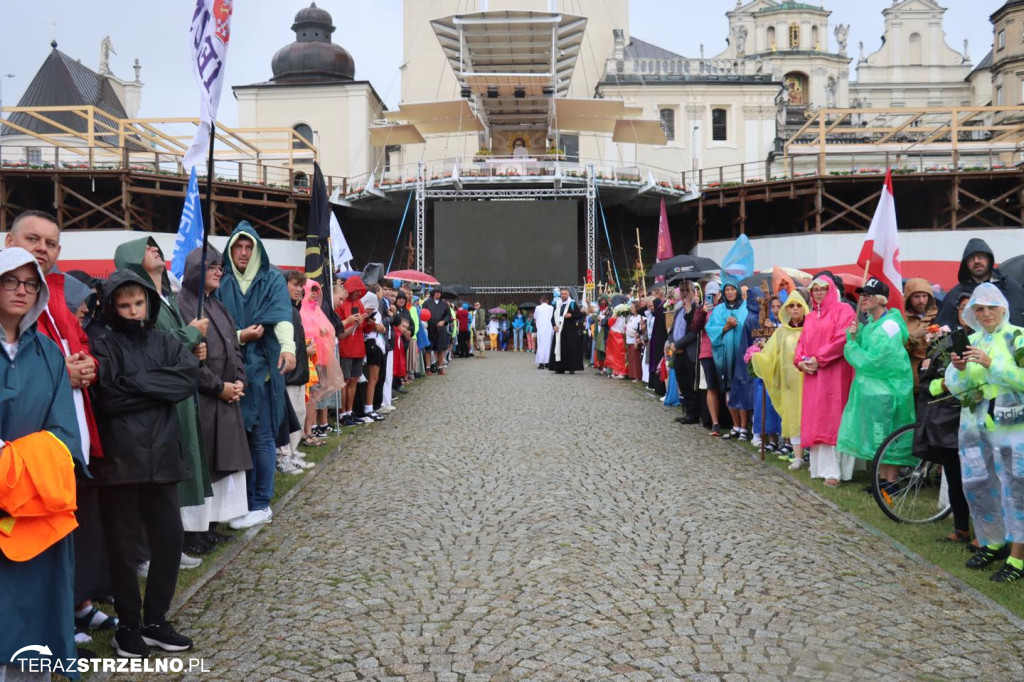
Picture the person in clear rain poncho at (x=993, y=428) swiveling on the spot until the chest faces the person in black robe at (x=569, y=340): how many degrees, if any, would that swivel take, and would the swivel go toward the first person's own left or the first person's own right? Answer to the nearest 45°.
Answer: approximately 90° to the first person's own right

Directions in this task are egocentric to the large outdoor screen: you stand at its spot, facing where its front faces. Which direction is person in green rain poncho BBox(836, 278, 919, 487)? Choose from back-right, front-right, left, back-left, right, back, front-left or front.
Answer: front

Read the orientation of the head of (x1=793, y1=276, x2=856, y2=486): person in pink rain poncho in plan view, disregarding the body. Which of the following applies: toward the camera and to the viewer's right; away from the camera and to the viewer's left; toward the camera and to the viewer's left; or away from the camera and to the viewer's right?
toward the camera and to the viewer's left

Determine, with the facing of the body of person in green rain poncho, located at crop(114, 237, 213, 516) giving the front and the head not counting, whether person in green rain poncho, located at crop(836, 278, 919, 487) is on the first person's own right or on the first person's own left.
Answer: on the first person's own left

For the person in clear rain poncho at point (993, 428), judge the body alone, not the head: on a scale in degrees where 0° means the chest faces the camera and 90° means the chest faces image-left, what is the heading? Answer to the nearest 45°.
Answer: approximately 45°

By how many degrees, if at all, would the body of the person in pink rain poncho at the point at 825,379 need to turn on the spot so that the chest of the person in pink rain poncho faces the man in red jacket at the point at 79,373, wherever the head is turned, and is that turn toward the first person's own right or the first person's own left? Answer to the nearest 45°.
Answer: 0° — they already face them

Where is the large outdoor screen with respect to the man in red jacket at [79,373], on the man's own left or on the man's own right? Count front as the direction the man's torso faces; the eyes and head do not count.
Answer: on the man's own left

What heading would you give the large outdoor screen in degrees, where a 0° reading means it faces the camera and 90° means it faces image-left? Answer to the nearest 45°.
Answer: approximately 0°

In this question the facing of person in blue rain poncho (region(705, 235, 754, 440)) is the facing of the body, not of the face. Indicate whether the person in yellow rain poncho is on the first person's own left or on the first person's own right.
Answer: on the first person's own left

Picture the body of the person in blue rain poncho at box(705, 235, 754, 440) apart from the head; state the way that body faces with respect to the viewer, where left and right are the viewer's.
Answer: facing the viewer and to the left of the viewer

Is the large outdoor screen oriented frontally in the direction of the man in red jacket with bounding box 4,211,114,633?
yes

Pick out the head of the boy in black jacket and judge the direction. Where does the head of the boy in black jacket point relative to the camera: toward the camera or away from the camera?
toward the camera

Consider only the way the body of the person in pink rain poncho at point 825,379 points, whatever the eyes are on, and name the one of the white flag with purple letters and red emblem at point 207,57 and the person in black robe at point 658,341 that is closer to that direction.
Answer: the white flag with purple letters and red emblem

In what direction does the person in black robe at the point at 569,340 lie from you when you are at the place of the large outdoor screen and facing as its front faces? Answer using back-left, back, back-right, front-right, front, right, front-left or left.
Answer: front

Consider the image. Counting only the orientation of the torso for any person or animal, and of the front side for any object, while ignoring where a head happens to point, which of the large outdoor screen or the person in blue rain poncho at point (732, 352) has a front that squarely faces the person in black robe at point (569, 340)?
the large outdoor screen

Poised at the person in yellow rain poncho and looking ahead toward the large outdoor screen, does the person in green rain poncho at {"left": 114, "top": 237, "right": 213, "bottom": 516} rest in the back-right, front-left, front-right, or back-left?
back-left

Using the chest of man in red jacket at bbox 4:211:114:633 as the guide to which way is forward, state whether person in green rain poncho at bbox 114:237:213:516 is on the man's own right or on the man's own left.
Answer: on the man's own left

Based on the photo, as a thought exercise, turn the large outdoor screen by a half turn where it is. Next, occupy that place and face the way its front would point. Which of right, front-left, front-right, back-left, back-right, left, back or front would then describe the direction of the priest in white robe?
back
